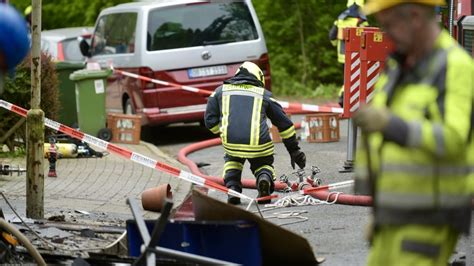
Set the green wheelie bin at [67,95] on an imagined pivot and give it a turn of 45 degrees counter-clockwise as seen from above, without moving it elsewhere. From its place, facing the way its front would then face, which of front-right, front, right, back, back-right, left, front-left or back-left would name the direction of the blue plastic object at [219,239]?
front-left

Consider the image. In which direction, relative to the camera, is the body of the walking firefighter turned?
away from the camera

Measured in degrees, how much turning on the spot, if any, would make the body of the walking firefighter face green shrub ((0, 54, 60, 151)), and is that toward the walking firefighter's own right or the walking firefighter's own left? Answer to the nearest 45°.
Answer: approximately 45° to the walking firefighter's own left

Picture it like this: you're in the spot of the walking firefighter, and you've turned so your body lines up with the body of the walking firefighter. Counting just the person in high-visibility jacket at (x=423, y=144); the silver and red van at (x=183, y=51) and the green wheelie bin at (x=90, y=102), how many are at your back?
1
